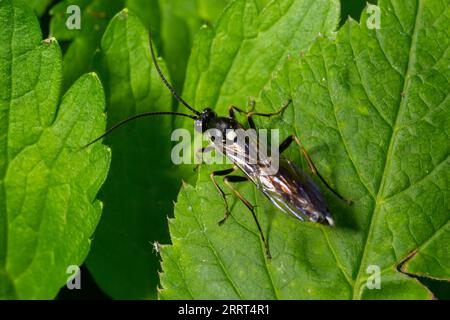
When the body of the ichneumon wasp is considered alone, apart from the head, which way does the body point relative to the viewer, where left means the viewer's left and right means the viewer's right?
facing away from the viewer and to the left of the viewer

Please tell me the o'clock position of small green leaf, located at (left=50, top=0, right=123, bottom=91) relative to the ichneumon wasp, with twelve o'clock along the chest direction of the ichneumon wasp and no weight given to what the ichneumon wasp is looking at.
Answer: The small green leaf is roughly at 12 o'clock from the ichneumon wasp.

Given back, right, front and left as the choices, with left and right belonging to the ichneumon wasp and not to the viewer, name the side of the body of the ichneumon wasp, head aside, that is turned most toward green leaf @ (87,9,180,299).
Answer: front

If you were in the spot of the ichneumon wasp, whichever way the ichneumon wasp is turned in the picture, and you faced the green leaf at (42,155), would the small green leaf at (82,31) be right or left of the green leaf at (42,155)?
right

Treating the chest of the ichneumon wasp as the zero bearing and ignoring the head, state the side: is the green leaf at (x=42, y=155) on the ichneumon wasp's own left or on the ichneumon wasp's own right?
on the ichneumon wasp's own left

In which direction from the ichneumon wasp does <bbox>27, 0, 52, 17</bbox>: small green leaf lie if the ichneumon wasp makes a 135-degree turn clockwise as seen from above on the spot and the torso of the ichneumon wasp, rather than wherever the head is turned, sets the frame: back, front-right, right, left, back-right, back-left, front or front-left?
back-left
